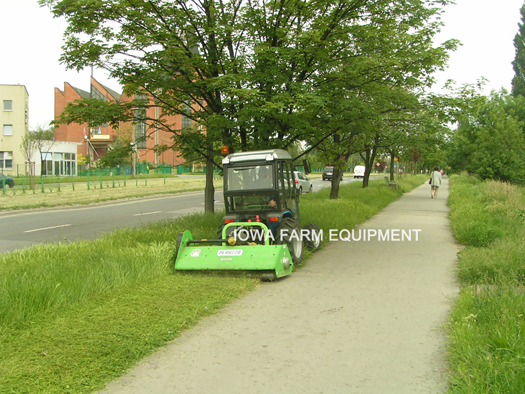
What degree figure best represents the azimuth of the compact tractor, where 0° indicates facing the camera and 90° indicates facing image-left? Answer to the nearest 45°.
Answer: approximately 225°
